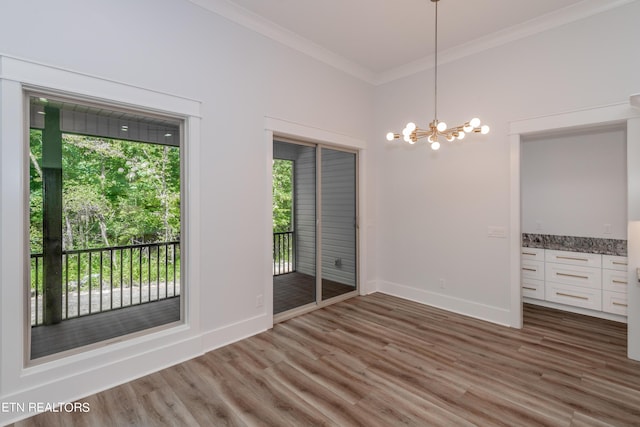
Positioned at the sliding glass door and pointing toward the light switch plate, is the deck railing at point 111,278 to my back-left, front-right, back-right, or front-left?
back-right

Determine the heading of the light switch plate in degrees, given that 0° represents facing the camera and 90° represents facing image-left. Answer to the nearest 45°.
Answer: approximately 0°
